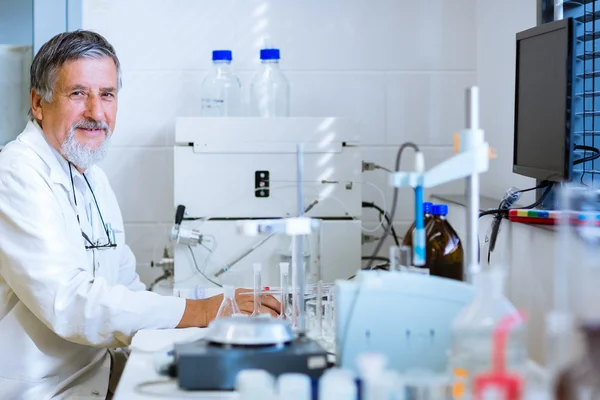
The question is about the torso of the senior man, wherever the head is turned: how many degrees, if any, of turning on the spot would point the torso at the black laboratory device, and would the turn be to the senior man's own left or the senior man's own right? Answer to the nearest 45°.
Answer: approximately 45° to the senior man's own right

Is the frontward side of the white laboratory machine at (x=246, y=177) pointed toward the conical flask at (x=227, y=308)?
yes

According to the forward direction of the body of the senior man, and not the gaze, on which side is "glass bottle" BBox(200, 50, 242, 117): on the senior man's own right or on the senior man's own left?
on the senior man's own left

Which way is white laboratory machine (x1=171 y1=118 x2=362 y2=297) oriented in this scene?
toward the camera

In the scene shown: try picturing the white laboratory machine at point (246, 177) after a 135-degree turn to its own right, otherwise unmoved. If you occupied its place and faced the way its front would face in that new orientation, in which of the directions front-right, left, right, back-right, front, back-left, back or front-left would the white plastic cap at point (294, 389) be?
back-left

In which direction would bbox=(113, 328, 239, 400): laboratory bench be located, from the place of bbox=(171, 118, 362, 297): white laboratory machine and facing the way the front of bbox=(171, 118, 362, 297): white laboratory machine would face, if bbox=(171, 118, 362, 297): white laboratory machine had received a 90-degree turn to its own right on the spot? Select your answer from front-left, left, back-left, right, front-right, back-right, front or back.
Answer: left

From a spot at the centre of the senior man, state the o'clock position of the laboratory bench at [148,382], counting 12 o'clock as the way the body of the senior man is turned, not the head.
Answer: The laboratory bench is roughly at 1 o'clock from the senior man.

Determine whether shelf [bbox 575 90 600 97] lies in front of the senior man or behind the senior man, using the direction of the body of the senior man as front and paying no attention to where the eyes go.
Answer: in front

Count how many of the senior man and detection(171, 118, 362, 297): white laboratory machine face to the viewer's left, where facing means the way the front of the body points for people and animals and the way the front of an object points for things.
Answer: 0

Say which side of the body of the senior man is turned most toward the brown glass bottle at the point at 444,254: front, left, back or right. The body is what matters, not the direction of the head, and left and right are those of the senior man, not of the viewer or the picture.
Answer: front

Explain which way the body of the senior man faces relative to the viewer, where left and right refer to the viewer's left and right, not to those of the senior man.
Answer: facing the viewer and to the right of the viewer

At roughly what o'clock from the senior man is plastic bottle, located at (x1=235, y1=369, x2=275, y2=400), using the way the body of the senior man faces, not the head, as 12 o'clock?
The plastic bottle is roughly at 1 o'clock from the senior man.

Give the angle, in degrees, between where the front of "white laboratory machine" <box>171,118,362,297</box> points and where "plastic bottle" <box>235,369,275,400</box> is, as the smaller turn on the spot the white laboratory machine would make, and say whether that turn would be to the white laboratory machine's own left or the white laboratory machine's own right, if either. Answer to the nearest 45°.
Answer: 0° — it already faces it

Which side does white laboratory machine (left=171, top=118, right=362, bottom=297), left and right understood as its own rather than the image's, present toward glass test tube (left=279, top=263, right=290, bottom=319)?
front

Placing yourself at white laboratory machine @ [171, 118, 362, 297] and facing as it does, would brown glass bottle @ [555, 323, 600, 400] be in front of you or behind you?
in front
